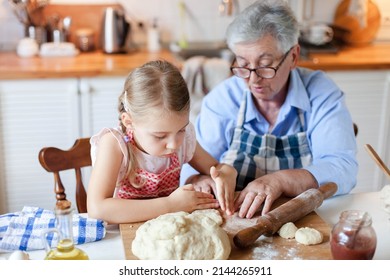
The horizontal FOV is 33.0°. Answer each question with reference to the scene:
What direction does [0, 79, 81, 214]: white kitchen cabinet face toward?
toward the camera

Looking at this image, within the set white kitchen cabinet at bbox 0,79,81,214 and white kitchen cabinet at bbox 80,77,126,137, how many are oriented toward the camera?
2

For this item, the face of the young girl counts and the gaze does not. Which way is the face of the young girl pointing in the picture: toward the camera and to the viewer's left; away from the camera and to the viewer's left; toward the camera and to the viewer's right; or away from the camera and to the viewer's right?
toward the camera and to the viewer's right

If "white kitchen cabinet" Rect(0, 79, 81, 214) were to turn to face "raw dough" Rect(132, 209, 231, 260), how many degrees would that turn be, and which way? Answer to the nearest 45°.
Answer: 0° — it already faces it

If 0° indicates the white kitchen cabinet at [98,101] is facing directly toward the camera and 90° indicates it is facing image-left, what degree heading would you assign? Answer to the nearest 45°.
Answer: approximately 0°

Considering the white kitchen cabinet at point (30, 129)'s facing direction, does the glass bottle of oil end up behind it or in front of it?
in front

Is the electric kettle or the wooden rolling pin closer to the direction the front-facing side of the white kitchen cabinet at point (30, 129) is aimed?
the wooden rolling pin

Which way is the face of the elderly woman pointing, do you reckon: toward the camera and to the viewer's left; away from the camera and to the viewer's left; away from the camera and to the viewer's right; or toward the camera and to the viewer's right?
toward the camera and to the viewer's left

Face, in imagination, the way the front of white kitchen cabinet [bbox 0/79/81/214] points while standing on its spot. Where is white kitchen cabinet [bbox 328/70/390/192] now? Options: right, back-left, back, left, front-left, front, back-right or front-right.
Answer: left

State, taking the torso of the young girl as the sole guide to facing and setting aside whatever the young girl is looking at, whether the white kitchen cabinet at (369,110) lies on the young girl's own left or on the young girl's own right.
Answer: on the young girl's own left

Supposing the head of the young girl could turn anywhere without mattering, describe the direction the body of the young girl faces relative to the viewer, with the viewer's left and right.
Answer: facing the viewer and to the right of the viewer

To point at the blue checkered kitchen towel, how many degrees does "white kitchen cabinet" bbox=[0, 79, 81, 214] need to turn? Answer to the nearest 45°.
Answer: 0° — it already faces it
